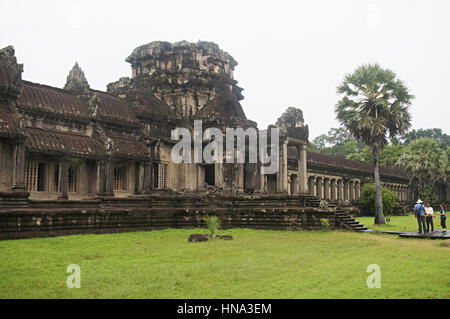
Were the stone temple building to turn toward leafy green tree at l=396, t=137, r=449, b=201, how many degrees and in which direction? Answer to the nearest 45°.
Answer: approximately 90° to its left

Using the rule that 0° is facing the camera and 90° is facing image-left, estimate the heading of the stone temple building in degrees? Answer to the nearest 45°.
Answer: approximately 315°

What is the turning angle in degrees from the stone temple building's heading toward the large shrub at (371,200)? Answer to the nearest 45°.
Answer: approximately 90° to its left

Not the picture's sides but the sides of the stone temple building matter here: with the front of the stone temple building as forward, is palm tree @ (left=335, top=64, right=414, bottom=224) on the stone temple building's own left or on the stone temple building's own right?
on the stone temple building's own left
